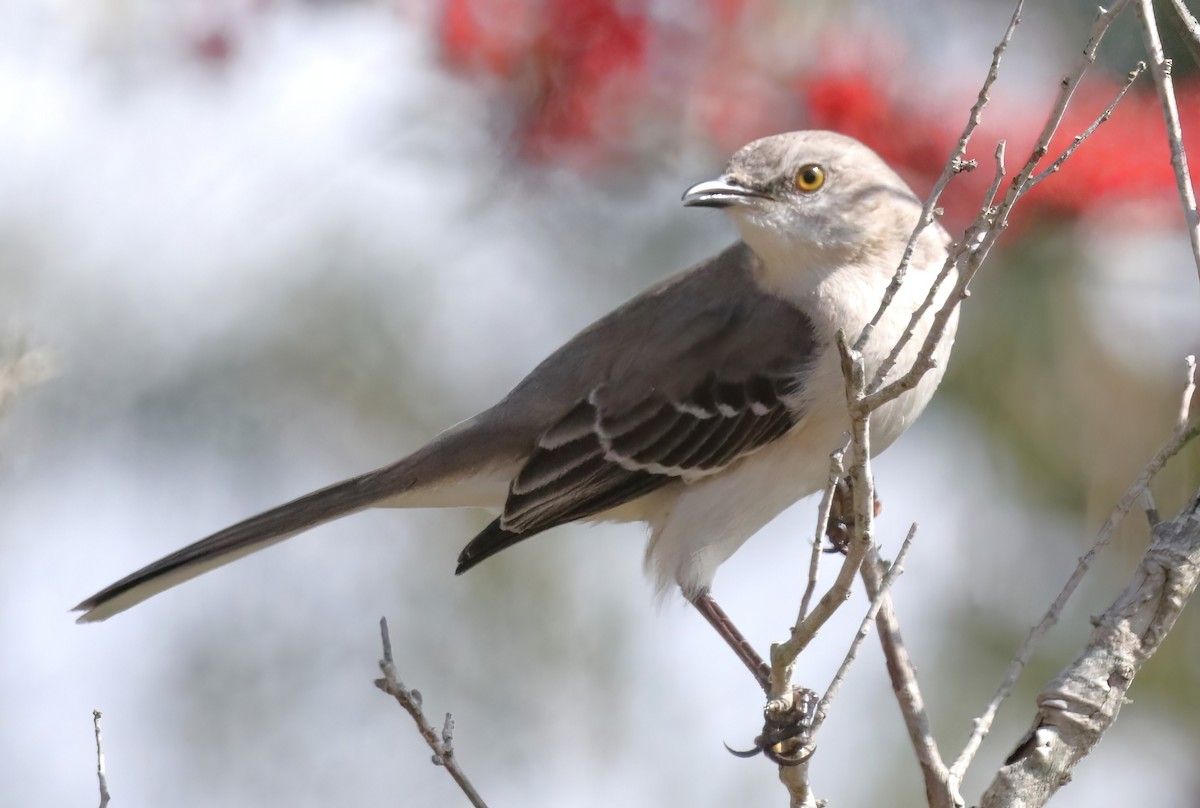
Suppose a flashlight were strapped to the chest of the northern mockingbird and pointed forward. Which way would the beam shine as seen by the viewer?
to the viewer's right

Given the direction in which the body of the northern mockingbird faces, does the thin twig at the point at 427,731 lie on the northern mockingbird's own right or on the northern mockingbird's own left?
on the northern mockingbird's own right

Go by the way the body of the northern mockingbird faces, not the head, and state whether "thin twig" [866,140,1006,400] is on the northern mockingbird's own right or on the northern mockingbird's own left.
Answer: on the northern mockingbird's own right
